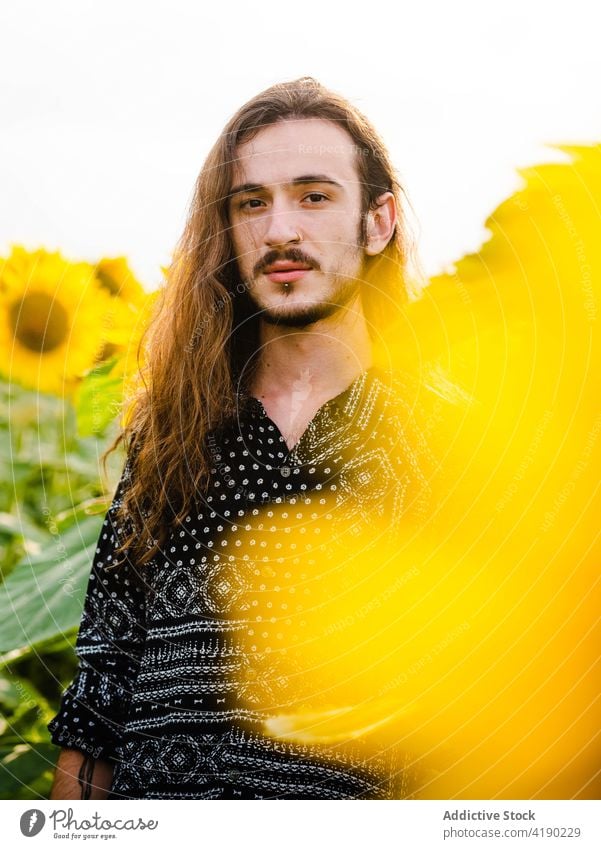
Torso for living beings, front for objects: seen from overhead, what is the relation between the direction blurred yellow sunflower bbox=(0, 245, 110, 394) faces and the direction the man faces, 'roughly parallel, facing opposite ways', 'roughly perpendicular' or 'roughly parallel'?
roughly parallel

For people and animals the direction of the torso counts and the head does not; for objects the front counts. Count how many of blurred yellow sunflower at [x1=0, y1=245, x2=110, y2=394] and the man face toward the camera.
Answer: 2

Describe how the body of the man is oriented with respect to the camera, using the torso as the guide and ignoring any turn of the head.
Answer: toward the camera

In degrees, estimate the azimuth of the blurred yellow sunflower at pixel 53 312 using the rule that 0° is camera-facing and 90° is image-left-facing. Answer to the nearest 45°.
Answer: approximately 0°
